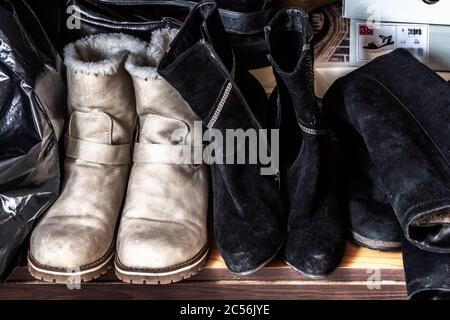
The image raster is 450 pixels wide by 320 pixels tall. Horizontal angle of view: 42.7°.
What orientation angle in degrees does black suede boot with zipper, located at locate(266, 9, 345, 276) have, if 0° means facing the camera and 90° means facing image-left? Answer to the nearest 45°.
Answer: approximately 0°
